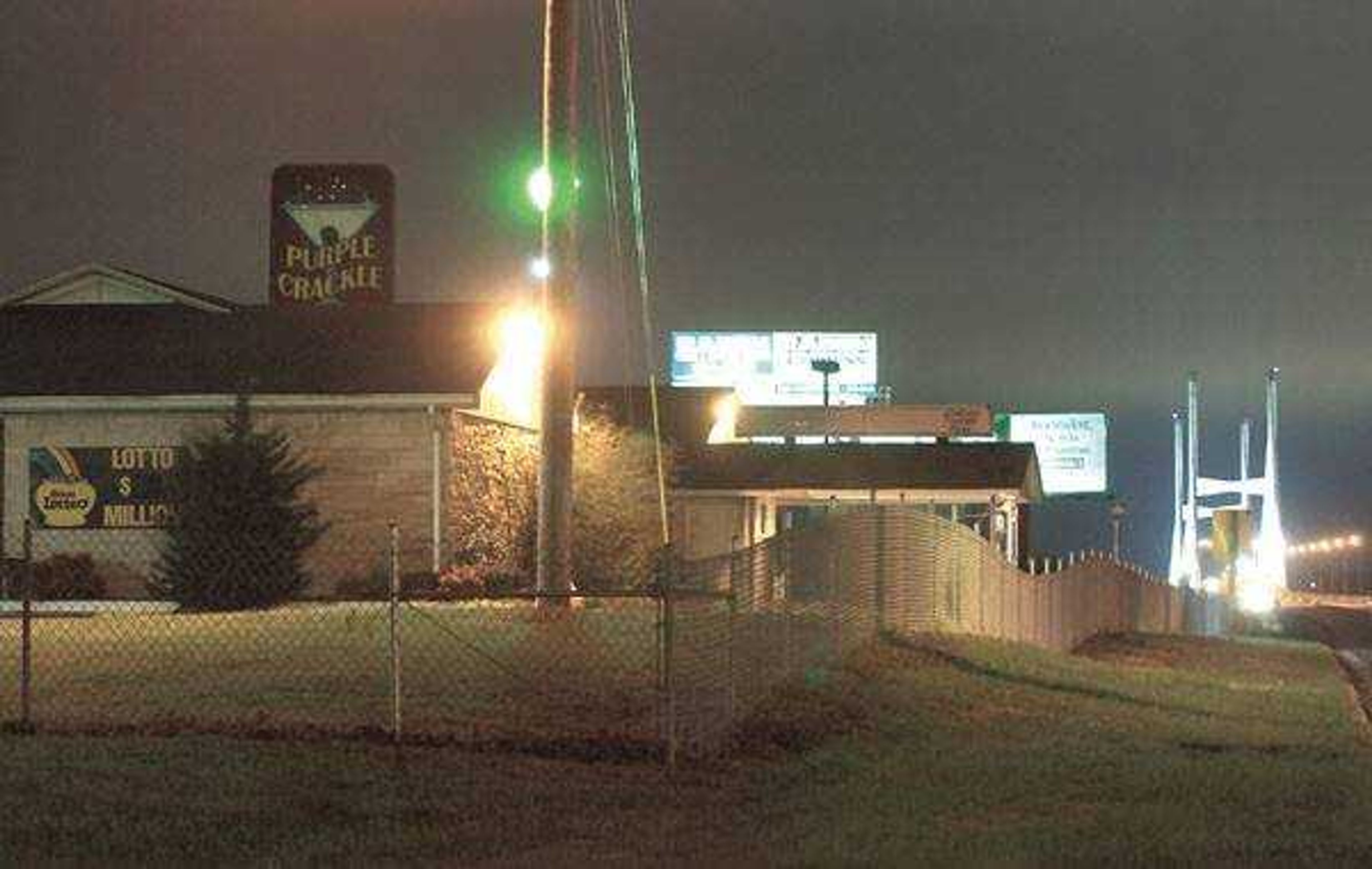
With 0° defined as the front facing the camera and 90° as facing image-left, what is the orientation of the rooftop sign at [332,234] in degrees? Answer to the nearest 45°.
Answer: approximately 0°

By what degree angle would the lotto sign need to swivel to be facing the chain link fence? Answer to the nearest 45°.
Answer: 0° — it already faces it

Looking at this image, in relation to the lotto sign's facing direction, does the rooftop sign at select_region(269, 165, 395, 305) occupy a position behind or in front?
behind

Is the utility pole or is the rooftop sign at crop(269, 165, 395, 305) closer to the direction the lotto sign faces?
the utility pole

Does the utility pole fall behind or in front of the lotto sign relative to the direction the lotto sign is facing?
in front
